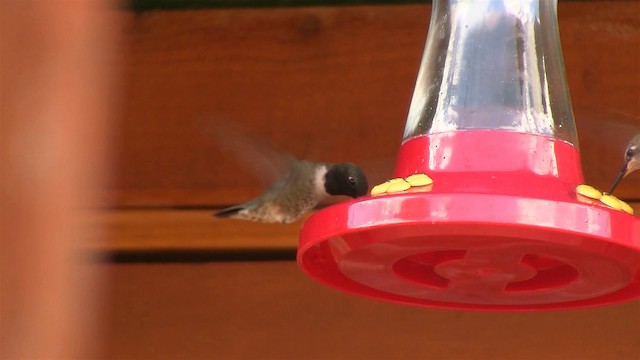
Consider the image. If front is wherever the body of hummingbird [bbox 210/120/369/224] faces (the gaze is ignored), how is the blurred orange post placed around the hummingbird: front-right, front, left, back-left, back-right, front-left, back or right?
right

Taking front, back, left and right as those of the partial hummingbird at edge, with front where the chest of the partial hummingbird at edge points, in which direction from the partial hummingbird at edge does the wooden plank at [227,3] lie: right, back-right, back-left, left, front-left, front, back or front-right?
front

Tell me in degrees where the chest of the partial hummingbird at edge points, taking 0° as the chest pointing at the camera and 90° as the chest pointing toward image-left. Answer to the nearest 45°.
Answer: approximately 90°

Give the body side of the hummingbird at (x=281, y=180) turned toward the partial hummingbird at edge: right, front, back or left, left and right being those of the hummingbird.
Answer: front

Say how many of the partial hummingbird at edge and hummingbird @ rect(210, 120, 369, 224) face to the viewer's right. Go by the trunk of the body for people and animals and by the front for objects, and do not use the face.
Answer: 1

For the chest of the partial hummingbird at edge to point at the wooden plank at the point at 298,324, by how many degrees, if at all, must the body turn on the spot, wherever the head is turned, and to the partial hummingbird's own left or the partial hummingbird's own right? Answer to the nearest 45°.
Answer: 0° — it already faces it

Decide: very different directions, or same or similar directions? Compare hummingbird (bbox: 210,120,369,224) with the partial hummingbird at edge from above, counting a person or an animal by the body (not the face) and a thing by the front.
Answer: very different directions

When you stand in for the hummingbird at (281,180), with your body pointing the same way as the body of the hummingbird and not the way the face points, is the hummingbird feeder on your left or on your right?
on your right

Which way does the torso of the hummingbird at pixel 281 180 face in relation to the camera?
to the viewer's right
